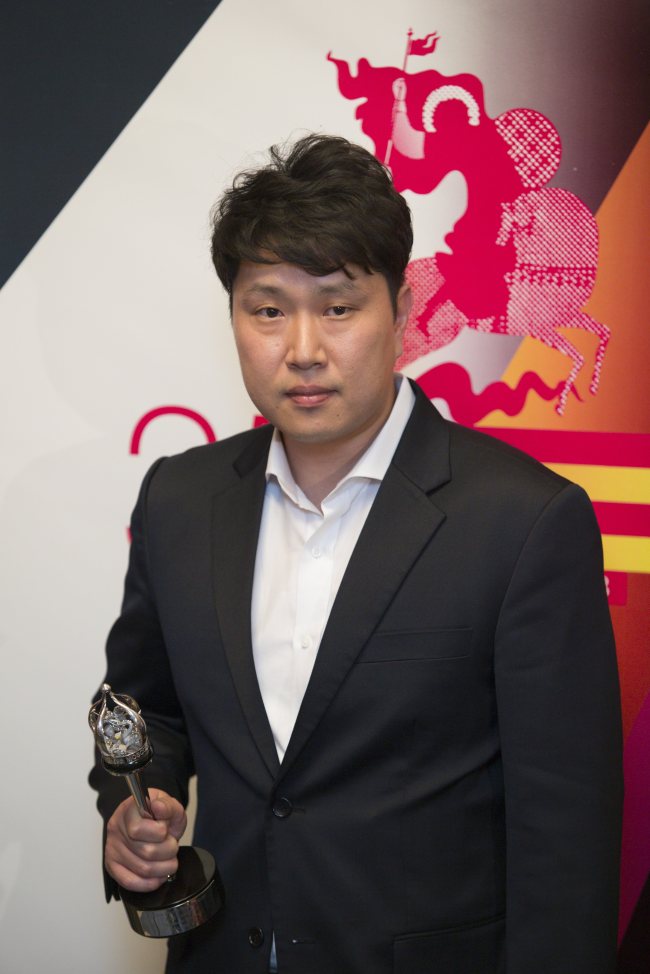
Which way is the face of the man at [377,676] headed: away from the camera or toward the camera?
toward the camera

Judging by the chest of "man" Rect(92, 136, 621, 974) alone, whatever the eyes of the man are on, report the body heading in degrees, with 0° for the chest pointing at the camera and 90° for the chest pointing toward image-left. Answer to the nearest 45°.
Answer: approximately 45°
